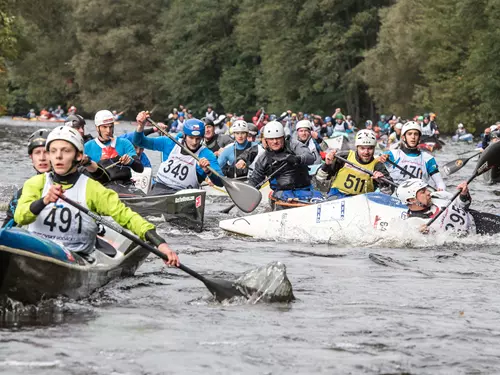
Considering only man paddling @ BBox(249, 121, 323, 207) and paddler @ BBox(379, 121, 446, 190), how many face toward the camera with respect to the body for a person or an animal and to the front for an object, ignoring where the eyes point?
2

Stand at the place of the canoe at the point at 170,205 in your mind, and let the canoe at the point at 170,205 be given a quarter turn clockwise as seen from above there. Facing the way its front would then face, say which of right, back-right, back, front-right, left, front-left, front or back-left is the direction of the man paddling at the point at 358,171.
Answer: back-left

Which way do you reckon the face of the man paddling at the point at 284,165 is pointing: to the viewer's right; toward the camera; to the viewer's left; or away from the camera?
toward the camera

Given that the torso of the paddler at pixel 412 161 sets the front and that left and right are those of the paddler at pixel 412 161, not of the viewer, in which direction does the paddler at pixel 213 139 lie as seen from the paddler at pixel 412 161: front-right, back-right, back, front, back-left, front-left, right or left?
back-right

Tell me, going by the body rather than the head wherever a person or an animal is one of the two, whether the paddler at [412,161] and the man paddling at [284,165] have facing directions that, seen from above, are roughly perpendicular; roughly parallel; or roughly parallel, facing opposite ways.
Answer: roughly parallel

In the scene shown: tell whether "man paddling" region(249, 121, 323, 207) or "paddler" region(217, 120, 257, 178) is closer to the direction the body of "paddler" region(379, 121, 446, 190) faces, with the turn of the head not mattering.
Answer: the man paddling

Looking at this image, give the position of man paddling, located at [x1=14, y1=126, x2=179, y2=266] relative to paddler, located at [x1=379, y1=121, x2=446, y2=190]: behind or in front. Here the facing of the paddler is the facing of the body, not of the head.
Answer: in front

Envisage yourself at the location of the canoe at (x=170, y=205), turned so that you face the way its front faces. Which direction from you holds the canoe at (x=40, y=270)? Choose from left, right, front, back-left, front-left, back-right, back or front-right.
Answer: front-right

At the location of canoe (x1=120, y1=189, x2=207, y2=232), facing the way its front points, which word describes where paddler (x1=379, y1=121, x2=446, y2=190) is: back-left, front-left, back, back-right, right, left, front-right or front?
front-left

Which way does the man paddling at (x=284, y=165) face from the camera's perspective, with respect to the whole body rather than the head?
toward the camera

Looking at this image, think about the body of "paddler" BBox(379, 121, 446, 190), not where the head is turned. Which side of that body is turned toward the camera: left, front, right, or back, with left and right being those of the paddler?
front

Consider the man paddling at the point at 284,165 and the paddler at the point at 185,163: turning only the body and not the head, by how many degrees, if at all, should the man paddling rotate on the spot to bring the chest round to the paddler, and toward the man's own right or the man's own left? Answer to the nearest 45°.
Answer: approximately 90° to the man's own right
